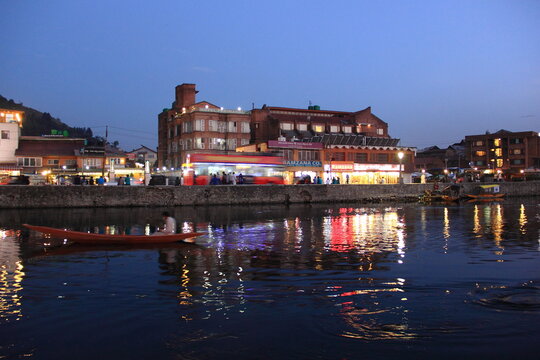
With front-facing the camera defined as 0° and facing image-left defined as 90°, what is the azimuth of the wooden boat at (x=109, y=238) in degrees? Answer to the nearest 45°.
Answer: approximately 90°
